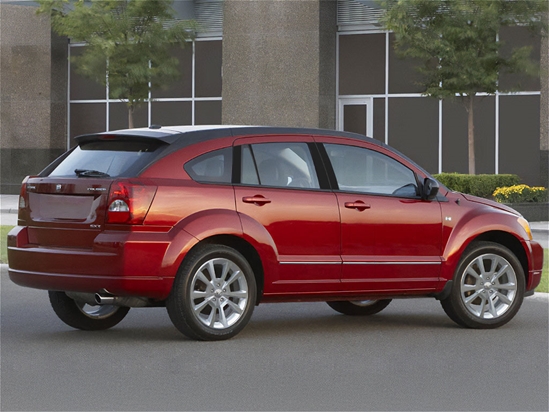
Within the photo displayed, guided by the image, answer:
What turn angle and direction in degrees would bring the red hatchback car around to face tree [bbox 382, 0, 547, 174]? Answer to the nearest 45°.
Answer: approximately 45° to its left

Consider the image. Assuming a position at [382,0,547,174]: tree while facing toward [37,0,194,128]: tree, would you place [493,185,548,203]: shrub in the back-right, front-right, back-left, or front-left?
back-left

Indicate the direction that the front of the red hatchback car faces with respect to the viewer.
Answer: facing away from the viewer and to the right of the viewer

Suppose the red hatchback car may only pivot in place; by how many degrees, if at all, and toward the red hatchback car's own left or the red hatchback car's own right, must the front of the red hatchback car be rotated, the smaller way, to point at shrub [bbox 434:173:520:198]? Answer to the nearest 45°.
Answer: approximately 45° to the red hatchback car's own left

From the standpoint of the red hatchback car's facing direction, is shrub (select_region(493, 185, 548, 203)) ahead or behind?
ahead

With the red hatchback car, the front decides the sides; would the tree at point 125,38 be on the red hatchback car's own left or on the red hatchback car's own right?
on the red hatchback car's own left
